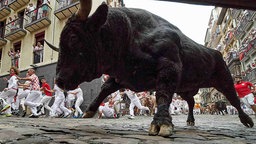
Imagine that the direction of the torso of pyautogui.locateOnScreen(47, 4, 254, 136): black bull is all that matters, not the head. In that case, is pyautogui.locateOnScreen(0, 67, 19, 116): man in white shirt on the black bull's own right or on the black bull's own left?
on the black bull's own right

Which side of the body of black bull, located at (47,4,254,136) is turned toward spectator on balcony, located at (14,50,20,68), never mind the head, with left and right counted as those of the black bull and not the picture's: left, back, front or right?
right

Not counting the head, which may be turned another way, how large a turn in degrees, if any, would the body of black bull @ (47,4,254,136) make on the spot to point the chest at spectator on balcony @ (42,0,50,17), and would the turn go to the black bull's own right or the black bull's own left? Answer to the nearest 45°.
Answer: approximately 90° to the black bull's own right

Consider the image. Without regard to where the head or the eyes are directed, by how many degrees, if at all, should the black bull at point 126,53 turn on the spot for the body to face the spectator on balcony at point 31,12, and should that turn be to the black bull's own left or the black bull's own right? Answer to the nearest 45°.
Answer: approximately 90° to the black bull's own right

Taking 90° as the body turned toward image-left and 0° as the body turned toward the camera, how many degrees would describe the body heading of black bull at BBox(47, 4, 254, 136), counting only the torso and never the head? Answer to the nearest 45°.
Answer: approximately 45°
